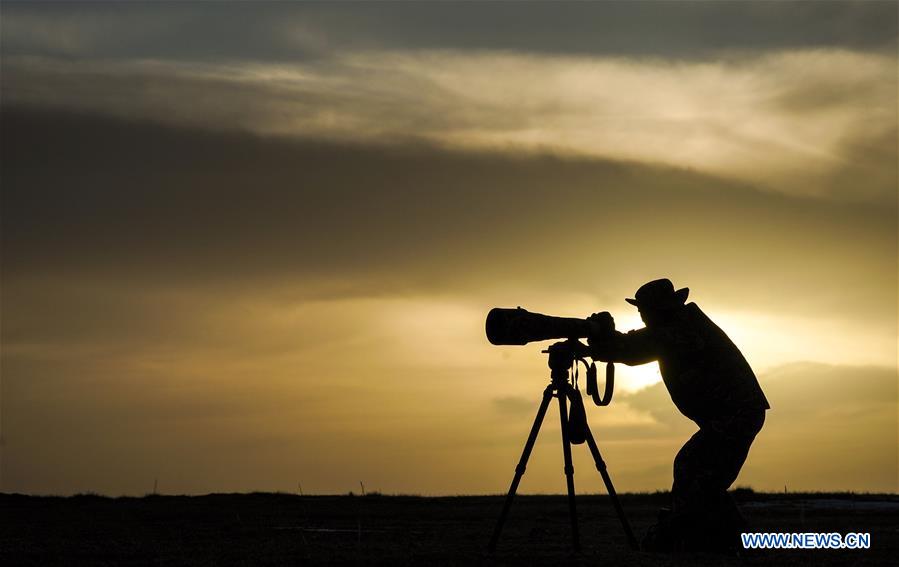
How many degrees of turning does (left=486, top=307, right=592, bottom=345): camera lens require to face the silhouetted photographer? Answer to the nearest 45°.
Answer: approximately 135° to its right

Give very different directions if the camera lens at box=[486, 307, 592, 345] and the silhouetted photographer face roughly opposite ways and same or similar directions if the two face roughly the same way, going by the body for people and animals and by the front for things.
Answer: same or similar directions

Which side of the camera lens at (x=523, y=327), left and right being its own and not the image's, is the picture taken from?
left

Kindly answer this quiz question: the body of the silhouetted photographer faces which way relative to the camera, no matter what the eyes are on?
to the viewer's left

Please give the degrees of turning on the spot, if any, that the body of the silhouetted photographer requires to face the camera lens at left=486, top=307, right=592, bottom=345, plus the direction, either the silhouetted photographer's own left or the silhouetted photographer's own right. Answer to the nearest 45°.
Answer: approximately 45° to the silhouetted photographer's own left

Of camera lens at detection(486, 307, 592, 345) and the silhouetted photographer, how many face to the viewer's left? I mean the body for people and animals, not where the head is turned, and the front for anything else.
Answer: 2

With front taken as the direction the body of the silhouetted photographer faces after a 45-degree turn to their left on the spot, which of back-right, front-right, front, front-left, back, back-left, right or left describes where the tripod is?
front

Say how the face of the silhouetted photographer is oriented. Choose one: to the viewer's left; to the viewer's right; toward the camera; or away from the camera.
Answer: to the viewer's left
